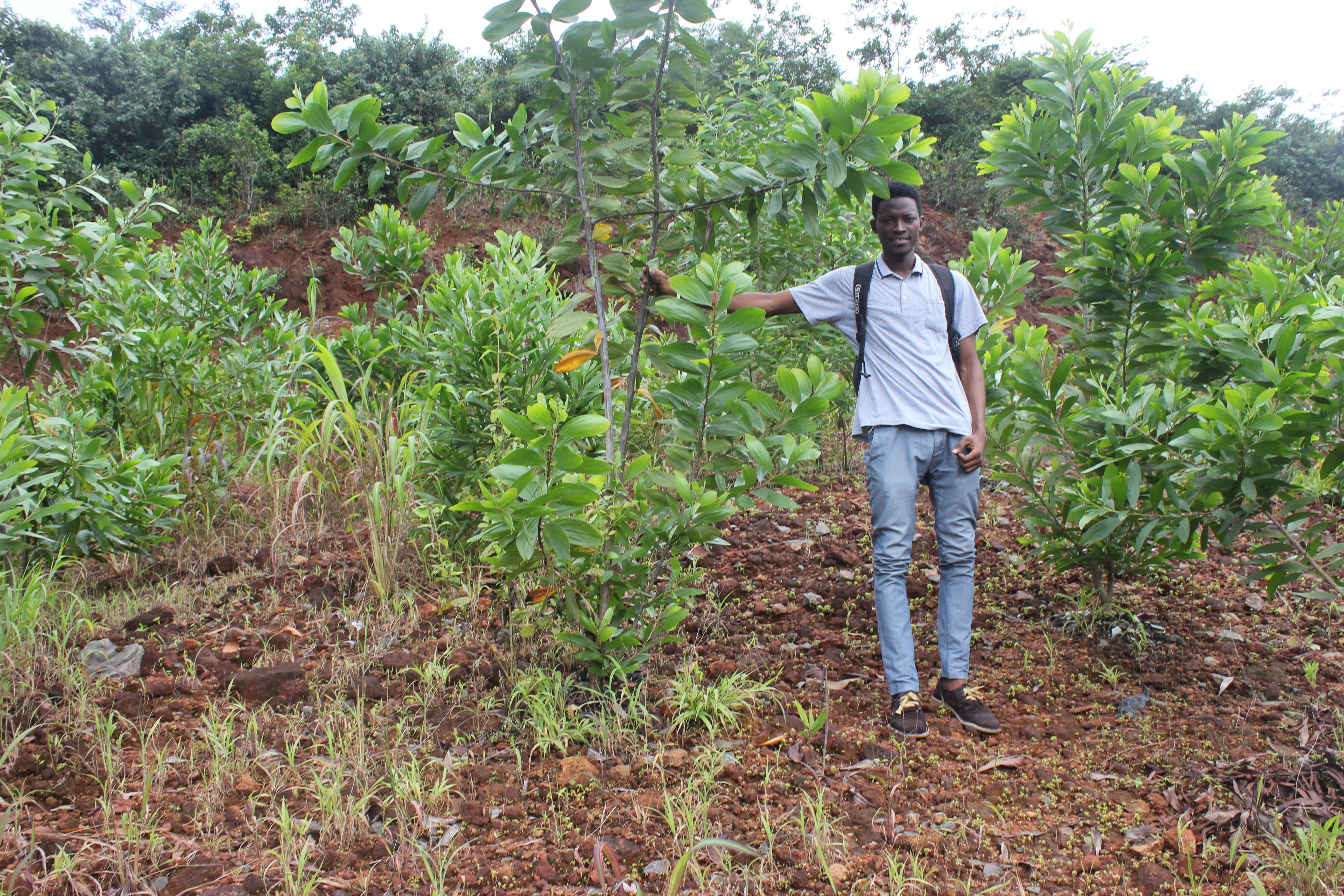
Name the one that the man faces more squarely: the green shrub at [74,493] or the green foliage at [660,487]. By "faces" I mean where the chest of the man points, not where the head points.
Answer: the green foliage

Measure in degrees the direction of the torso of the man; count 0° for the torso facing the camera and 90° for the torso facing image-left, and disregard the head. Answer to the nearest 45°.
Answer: approximately 0°

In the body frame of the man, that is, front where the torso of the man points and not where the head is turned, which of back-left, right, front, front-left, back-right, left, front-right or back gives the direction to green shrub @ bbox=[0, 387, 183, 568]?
right

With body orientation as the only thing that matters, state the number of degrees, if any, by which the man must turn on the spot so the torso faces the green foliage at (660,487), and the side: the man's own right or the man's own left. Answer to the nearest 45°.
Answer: approximately 45° to the man's own right

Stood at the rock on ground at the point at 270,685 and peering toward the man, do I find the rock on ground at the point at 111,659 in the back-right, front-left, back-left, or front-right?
back-left

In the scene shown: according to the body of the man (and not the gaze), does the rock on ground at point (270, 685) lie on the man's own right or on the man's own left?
on the man's own right
